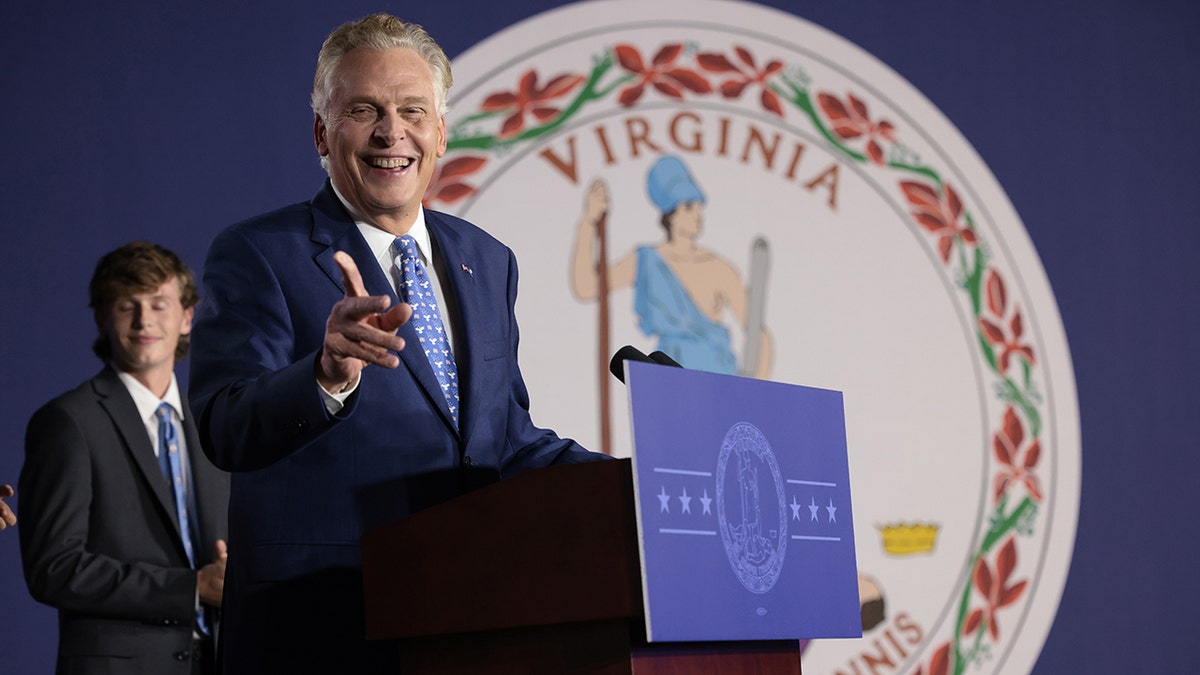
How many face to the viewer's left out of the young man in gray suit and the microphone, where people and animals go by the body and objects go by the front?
1

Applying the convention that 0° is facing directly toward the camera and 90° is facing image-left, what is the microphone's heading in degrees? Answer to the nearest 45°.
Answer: approximately 90°

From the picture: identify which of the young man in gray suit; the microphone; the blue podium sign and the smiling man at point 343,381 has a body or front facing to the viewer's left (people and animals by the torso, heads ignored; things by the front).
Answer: the microphone

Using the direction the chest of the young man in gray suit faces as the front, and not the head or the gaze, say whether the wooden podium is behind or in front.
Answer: in front

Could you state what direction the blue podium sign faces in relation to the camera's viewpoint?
facing the viewer and to the right of the viewer

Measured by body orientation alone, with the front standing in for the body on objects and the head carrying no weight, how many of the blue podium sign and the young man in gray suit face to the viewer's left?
0

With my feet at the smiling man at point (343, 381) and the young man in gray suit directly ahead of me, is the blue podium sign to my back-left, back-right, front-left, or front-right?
back-right
